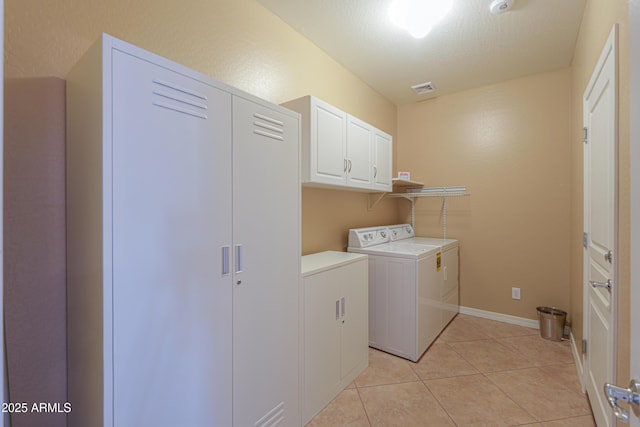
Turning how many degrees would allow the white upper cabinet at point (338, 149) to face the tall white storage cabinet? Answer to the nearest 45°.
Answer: approximately 90° to its right

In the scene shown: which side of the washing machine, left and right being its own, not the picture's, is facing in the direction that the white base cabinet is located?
right

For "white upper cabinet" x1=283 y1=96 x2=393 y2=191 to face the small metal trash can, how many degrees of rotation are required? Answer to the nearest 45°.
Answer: approximately 45° to its left

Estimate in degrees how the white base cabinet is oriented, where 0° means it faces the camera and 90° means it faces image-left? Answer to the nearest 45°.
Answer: approximately 315°

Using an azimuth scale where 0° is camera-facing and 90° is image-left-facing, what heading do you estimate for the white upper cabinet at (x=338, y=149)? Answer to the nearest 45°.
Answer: approximately 315°

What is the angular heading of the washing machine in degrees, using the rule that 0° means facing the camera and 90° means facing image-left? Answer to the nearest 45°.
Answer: approximately 315°

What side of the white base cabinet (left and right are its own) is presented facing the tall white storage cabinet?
right

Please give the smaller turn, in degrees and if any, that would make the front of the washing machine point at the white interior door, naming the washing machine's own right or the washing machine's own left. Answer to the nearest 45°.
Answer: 0° — it already faces it
